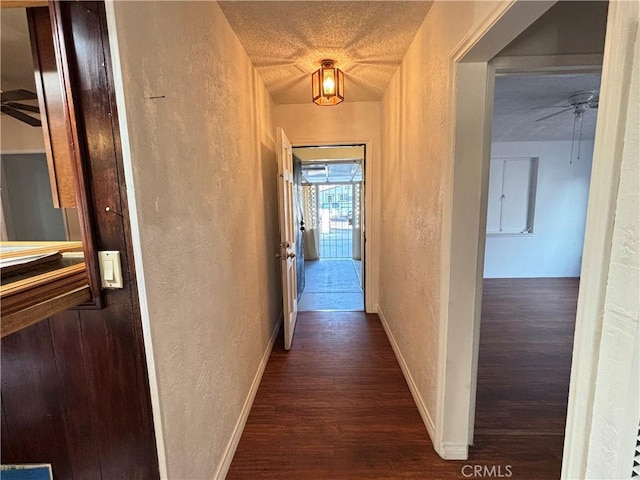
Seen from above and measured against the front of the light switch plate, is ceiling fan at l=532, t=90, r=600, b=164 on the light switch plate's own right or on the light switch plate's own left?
on the light switch plate's own left

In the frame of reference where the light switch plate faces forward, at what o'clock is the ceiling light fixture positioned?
The ceiling light fixture is roughly at 8 o'clock from the light switch plate.

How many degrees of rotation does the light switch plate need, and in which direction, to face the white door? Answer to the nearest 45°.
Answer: approximately 135° to its left

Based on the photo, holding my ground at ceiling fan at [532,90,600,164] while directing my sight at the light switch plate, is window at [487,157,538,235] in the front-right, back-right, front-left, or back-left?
back-right

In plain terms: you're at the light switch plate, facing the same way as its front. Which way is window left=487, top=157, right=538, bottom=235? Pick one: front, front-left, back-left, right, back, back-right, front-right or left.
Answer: left

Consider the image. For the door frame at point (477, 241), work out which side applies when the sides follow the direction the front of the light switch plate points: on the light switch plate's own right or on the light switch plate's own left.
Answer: on the light switch plate's own left
